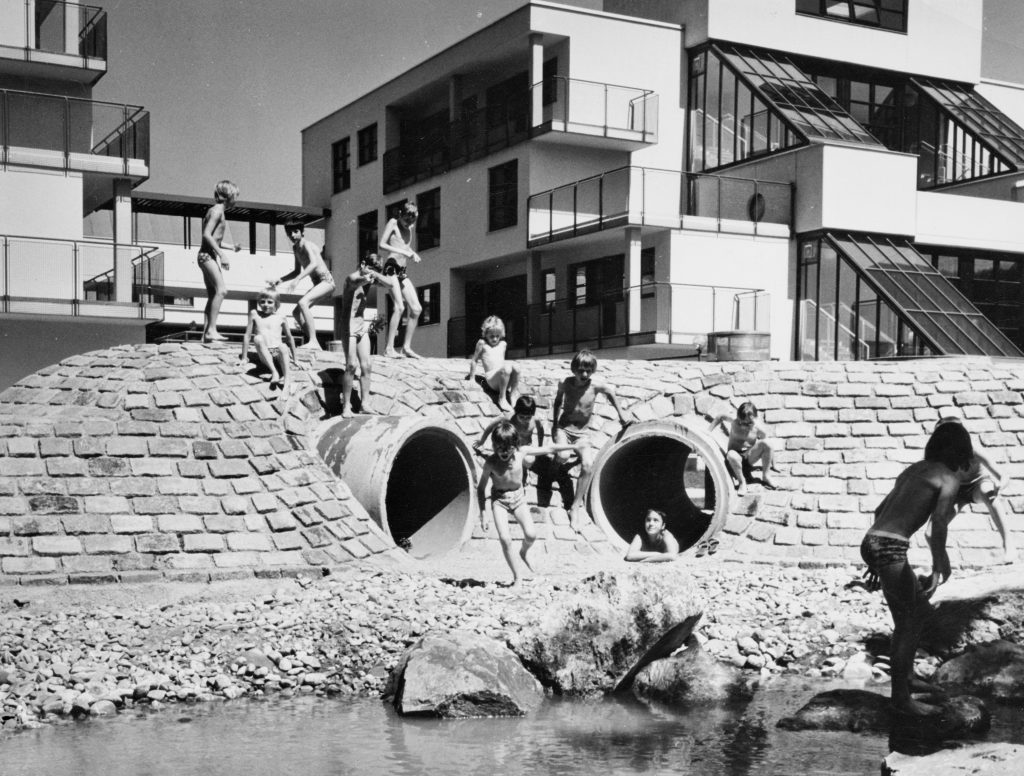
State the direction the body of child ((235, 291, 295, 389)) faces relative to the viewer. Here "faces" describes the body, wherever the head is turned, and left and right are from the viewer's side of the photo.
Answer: facing the viewer

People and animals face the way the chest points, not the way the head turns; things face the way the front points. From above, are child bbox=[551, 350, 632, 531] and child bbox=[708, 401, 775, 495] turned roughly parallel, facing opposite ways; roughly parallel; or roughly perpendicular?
roughly parallel

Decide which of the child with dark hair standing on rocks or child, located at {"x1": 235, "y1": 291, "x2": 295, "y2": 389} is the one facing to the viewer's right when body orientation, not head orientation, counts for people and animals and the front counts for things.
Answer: the child with dark hair standing on rocks

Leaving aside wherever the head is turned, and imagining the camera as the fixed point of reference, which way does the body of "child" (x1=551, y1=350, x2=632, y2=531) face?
toward the camera

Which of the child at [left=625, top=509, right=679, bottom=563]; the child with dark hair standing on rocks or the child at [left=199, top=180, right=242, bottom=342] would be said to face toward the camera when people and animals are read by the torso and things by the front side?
the child at [left=625, top=509, right=679, bottom=563]

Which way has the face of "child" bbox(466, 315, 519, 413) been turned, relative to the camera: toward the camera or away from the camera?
toward the camera

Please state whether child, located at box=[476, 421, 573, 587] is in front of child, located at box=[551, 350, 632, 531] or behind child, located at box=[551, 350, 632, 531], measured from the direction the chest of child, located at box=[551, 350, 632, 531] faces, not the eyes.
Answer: in front

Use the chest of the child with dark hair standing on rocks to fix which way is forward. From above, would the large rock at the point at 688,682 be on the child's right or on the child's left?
on the child's left

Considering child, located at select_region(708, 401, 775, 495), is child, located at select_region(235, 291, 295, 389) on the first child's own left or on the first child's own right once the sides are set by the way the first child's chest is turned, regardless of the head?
on the first child's own right

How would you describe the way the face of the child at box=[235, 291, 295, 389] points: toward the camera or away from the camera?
toward the camera

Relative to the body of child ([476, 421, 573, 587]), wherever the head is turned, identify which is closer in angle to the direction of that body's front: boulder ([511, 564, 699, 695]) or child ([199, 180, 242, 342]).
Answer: the boulder

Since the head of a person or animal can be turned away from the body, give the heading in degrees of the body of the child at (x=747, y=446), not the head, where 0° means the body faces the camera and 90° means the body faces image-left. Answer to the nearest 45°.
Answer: approximately 0°

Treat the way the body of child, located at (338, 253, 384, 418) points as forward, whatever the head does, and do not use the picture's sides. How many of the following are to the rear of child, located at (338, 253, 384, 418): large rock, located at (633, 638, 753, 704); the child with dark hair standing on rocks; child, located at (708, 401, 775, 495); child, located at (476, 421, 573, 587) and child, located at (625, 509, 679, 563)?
0

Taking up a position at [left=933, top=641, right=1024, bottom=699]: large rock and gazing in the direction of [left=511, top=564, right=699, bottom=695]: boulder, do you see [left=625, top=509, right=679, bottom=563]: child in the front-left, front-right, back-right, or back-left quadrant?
front-right

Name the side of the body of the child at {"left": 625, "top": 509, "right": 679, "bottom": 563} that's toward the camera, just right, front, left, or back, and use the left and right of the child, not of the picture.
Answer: front

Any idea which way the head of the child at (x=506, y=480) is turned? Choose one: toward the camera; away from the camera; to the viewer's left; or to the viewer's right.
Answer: toward the camera
